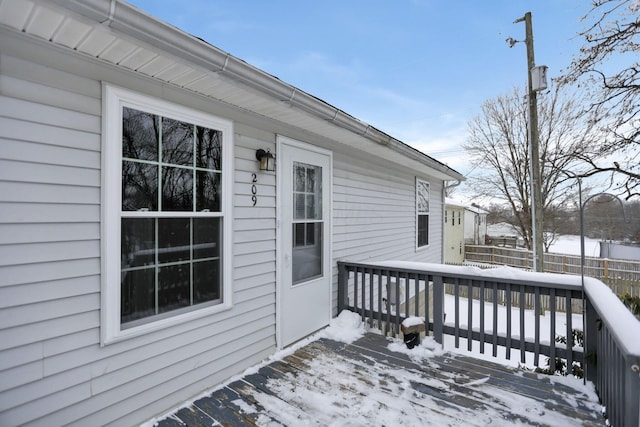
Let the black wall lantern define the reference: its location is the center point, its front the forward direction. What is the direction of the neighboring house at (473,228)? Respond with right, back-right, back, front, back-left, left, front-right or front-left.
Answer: left

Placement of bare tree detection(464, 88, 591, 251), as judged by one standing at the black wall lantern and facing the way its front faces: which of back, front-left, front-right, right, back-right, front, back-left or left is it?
left

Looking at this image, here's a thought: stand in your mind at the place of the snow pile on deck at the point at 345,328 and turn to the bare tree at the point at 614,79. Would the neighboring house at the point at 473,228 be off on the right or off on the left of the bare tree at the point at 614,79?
left

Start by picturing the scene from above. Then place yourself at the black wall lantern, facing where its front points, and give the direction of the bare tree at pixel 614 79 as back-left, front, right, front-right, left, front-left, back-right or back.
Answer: front-left

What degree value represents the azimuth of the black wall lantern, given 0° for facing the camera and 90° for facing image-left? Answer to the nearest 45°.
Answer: approximately 315°

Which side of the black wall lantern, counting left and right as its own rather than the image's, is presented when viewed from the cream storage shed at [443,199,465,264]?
left

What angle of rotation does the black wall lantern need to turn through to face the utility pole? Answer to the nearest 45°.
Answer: approximately 90° to its left
